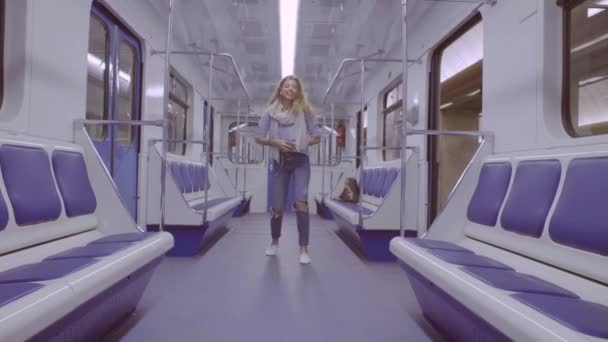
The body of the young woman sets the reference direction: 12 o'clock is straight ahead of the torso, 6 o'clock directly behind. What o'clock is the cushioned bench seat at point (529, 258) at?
The cushioned bench seat is roughly at 11 o'clock from the young woman.

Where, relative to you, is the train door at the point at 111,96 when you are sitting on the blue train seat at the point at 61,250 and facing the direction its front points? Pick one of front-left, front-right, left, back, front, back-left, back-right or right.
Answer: back-left

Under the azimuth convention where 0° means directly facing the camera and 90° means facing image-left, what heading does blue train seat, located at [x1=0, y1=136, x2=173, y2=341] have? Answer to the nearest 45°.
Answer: approximately 315°

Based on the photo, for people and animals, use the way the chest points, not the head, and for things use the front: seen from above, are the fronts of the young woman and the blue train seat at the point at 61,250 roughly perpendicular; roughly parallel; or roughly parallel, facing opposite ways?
roughly perpendicular

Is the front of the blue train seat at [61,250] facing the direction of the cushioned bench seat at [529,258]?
yes

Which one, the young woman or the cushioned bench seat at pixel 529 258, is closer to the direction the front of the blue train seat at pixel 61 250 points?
the cushioned bench seat

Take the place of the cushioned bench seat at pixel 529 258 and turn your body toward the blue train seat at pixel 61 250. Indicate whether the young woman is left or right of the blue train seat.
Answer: right

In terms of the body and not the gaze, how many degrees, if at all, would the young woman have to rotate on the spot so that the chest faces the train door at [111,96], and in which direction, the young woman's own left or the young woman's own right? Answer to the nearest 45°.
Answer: approximately 90° to the young woman's own right

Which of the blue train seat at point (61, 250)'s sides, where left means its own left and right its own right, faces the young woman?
left

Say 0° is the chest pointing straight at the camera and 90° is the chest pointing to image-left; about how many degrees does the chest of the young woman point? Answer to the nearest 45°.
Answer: approximately 0°
